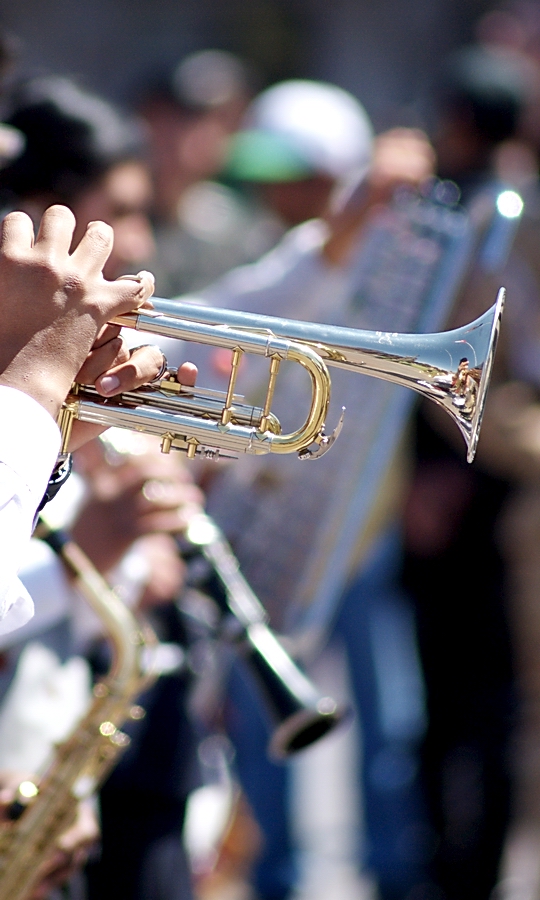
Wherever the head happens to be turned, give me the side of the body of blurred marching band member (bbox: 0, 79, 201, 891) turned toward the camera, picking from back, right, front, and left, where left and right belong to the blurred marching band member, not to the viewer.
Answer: right

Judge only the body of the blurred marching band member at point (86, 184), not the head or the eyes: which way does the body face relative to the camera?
to the viewer's right

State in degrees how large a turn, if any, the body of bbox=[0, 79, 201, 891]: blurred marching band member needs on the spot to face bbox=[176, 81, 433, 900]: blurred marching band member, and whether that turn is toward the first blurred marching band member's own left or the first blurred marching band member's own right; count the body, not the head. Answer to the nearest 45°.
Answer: approximately 45° to the first blurred marching band member's own left
